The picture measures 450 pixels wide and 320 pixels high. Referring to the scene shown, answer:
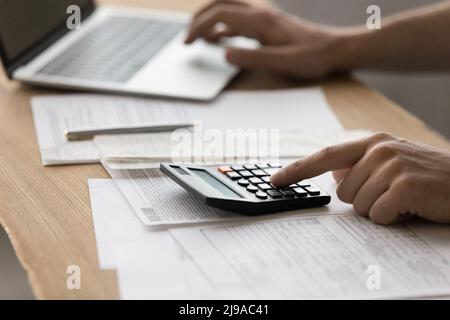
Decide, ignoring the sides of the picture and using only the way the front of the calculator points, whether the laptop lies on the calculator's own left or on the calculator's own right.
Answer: on the calculator's own left

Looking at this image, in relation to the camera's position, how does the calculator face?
facing to the right of the viewer
